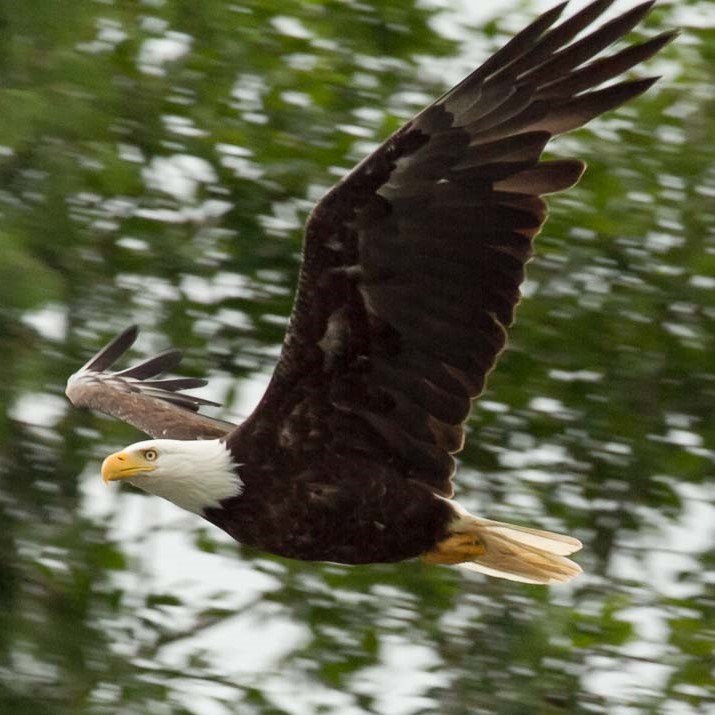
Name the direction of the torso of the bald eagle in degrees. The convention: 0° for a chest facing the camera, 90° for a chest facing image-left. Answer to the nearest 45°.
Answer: approximately 90°
